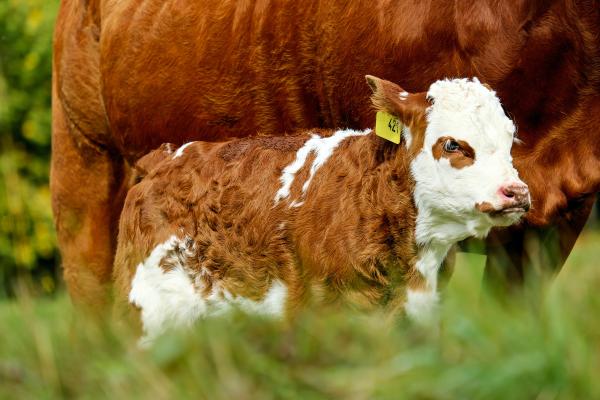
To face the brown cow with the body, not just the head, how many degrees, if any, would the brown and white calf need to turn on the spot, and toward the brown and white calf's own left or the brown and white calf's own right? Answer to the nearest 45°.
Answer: approximately 90° to the brown and white calf's own left

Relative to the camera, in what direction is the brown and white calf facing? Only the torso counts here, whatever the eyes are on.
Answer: to the viewer's right
